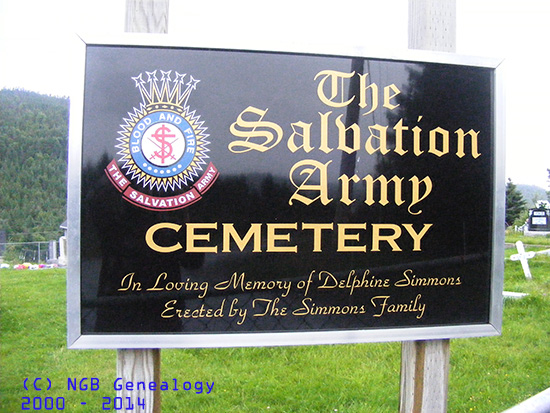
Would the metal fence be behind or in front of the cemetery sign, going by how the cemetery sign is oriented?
behind

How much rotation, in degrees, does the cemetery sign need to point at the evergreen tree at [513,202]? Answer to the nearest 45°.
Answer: approximately 135° to its left

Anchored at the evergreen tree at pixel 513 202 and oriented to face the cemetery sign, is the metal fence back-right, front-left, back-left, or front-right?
front-right

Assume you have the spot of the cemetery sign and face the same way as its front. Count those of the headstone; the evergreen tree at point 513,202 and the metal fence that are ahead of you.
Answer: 0

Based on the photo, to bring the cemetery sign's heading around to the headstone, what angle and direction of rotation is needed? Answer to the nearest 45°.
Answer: approximately 135° to its left

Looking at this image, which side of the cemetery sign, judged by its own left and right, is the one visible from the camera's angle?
front
